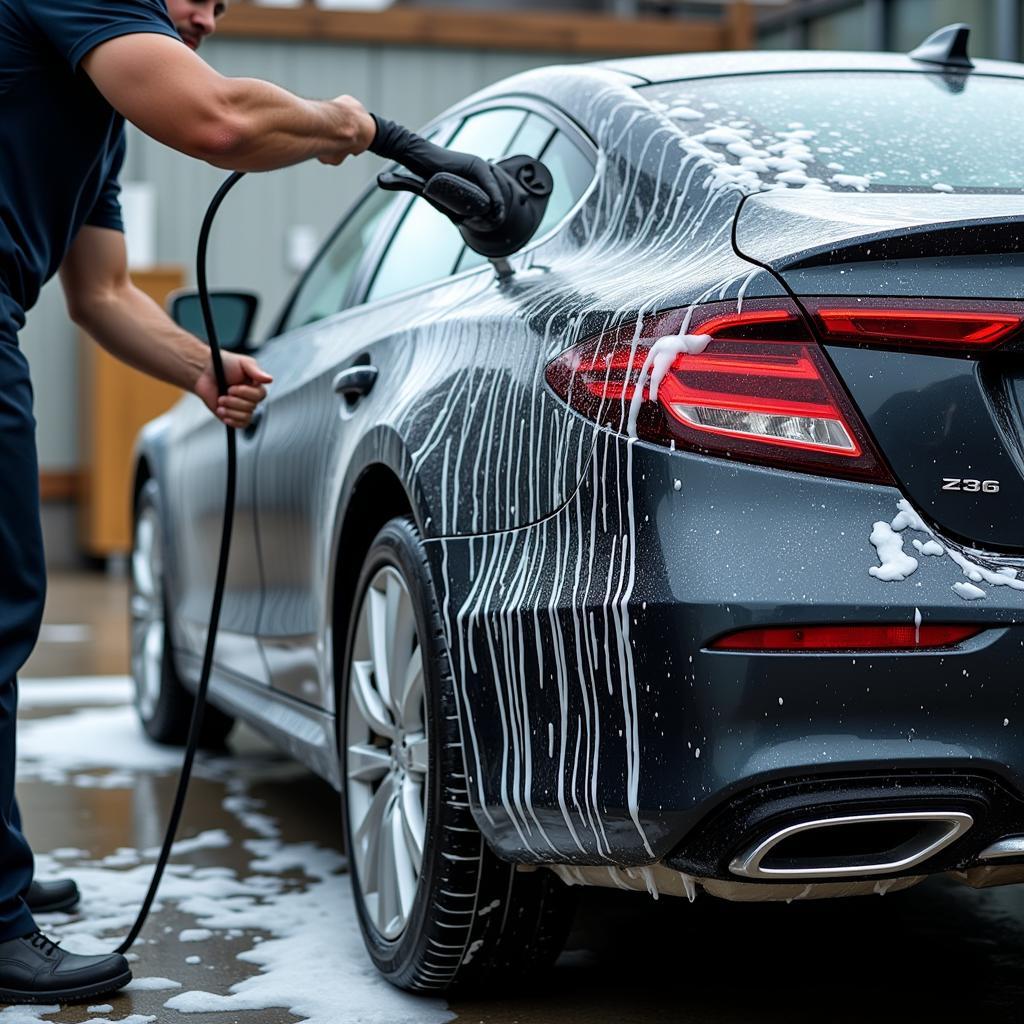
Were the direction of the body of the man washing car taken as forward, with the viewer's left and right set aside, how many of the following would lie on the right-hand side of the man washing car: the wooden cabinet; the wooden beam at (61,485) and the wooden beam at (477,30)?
0

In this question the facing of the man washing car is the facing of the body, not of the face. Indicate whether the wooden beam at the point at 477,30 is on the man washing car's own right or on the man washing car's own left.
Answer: on the man washing car's own left

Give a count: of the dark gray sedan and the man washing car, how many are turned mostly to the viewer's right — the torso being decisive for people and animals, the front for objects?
1

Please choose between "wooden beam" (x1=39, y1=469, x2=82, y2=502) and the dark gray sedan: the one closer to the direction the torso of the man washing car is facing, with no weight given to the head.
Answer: the dark gray sedan

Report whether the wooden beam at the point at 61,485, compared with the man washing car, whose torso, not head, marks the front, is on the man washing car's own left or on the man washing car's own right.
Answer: on the man washing car's own left

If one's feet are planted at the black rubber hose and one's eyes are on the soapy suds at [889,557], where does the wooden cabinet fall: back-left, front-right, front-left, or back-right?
back-left

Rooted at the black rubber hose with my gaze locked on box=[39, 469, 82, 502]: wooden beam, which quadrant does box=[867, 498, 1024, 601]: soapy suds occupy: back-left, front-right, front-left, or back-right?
back-right

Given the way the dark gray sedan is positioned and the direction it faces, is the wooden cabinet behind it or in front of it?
in front

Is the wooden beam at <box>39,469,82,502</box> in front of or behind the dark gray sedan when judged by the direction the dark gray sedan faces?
in front

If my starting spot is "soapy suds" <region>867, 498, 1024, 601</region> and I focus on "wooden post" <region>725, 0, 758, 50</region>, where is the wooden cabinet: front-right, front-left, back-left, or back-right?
front-left

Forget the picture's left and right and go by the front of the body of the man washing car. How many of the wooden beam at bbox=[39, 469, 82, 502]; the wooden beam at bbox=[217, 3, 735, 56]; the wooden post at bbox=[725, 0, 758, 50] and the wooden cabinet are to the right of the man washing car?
0

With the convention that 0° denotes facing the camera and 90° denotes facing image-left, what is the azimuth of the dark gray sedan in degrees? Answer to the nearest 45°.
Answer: approximately 135°

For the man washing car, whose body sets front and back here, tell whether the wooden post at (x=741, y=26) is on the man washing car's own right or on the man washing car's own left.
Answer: on the man washing car's own left

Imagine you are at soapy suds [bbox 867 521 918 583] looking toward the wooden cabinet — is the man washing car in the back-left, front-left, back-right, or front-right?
front-left

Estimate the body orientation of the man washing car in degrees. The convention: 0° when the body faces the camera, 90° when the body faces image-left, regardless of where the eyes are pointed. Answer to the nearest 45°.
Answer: approximately 270°
